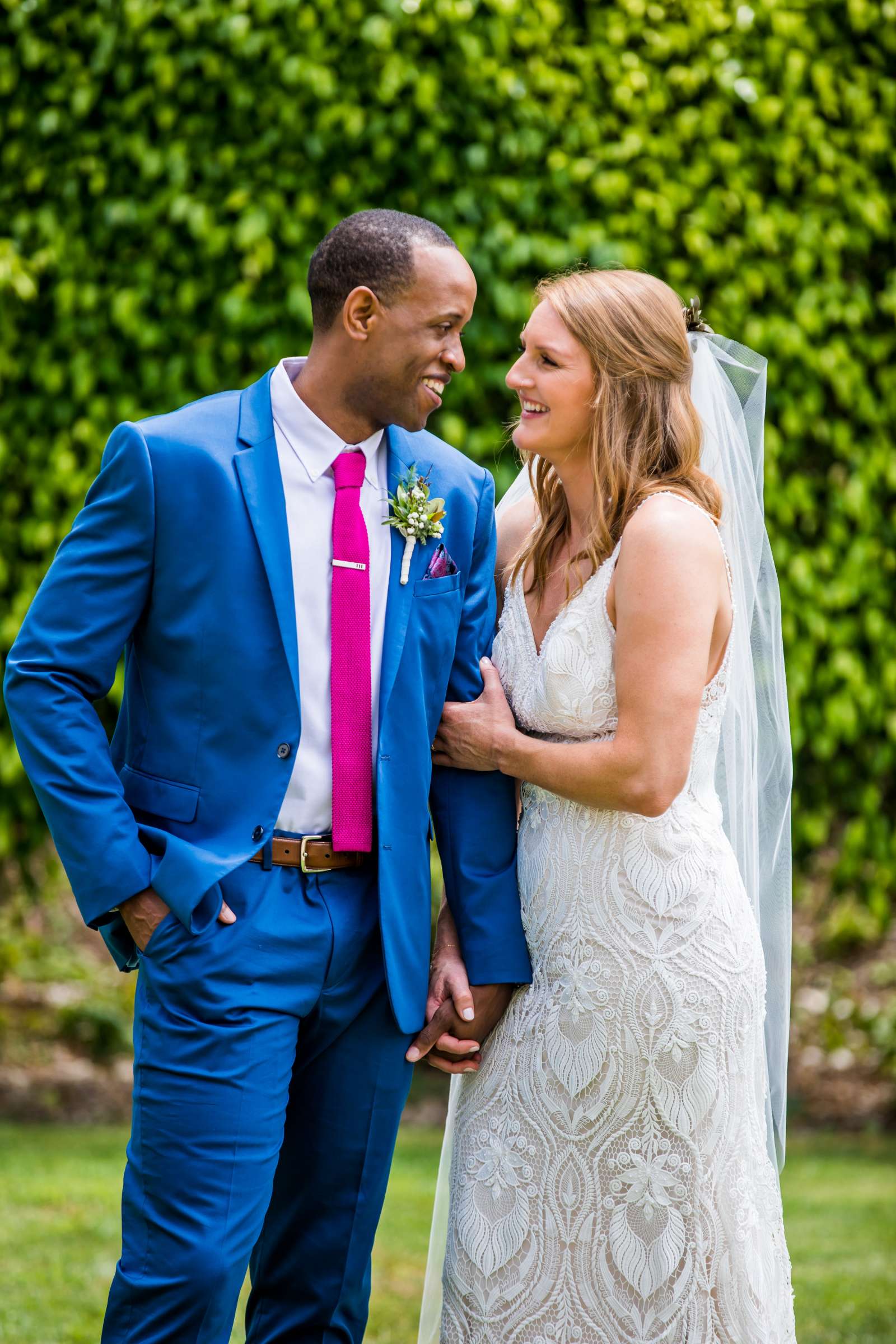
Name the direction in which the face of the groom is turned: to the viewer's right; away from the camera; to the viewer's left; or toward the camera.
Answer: to the viewer's right

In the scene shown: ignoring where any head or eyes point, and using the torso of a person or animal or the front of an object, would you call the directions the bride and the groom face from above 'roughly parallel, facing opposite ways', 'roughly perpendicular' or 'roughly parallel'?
roughly perpendicular

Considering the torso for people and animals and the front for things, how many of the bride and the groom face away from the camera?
0

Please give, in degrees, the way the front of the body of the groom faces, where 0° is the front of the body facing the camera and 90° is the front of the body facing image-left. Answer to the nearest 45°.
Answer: approximately 315°

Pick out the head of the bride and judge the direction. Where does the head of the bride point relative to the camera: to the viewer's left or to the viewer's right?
to the viewer's left

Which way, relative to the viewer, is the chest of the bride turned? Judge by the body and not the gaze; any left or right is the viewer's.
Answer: facing the viewer and to the left of the viewer
